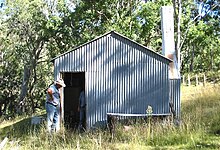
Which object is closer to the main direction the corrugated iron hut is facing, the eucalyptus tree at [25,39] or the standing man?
the standing man

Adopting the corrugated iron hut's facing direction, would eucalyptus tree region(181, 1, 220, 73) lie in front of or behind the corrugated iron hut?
behind

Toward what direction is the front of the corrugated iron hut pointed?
toward the camera

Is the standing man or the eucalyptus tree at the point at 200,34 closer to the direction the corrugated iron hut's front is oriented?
the standing man

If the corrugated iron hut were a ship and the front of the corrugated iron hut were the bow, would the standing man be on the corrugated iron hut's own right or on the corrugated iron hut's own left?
on the corrugated iron hut's own right
